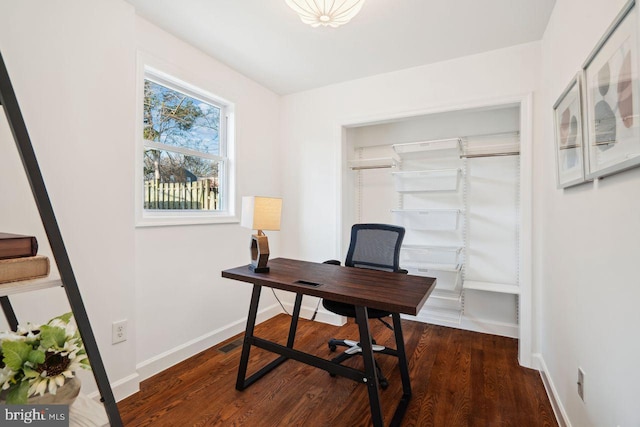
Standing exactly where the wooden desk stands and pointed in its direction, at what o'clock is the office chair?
The office chair is roughly at 11 o'clock from the wooden desk.

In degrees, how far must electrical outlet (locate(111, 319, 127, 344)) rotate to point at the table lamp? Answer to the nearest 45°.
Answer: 0° — it already faces it

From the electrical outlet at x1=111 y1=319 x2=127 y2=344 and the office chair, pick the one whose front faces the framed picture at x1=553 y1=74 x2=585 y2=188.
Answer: the electrical outlet

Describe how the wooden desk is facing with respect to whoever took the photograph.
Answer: facing away from the viewer and to the right of the viewer

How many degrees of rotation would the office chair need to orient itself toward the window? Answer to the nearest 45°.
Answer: approximately 45° to its right

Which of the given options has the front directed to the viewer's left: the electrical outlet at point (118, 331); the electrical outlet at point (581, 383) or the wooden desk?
the electrical outlet at point (581, 383)

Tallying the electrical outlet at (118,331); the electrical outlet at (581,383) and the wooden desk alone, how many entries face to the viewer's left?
1

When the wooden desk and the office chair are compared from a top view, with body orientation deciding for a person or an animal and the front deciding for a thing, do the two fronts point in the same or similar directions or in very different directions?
very different directions

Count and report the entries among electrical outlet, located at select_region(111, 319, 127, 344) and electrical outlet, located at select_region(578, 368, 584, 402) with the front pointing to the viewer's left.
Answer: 1

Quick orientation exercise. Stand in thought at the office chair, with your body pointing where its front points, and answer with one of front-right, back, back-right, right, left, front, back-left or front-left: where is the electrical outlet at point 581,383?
left

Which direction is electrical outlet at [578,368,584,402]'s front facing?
to the viewer's left
